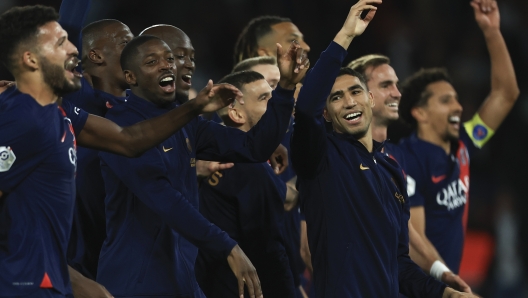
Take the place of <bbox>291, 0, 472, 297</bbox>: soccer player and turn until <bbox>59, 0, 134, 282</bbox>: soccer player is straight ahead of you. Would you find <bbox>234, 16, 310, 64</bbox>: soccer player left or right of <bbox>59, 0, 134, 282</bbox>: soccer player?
right

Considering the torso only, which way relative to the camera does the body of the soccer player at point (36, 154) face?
to the viewer's right

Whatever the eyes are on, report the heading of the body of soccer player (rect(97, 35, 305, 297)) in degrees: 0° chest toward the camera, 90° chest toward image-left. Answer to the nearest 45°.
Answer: approximately 315°

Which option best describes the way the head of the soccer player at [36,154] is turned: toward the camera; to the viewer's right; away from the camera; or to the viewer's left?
to the viewer's right

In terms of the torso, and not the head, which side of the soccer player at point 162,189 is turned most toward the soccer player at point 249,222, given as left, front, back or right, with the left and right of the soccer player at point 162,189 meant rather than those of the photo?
left

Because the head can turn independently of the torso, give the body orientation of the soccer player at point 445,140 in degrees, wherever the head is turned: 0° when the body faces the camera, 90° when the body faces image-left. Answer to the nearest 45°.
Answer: approximately 315°

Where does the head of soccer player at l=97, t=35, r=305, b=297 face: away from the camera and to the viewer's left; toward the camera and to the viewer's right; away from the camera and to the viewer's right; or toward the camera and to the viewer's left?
toward the camera and to the viewer's right

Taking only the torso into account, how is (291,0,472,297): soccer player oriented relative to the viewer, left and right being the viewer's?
facing the viewer and to the right of the viewer
